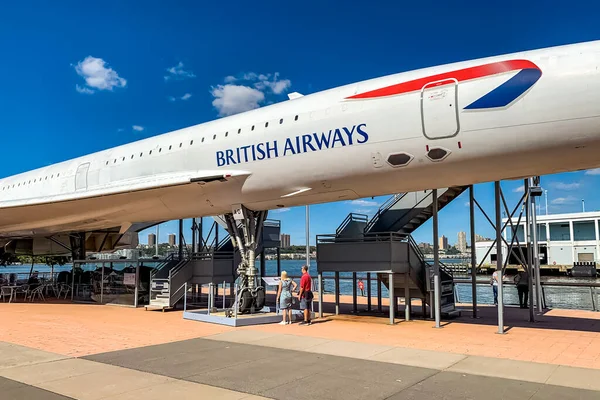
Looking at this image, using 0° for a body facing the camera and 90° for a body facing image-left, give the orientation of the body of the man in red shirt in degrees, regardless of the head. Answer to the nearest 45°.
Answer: approximately 135°

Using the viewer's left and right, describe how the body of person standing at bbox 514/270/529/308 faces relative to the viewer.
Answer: facing away from the viewer

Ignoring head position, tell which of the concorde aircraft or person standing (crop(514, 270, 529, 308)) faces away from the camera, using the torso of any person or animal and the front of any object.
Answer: the person standing

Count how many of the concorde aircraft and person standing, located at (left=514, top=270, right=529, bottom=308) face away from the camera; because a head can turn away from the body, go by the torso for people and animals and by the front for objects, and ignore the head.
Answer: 1

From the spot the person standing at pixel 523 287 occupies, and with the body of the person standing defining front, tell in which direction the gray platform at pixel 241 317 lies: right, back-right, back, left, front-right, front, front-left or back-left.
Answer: back-left

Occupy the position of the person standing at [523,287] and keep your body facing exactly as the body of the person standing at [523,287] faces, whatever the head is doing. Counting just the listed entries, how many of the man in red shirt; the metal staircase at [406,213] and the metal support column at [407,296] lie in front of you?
0

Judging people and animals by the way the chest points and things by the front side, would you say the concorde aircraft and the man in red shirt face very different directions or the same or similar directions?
very different directions

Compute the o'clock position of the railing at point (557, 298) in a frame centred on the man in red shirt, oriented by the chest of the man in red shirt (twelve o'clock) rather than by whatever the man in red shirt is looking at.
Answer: The railing is roughly at 3 o'clock from the man in red shirt.

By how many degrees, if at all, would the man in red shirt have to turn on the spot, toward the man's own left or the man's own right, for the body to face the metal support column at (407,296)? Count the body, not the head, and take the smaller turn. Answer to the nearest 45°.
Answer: approximately 135° to the man's own right
